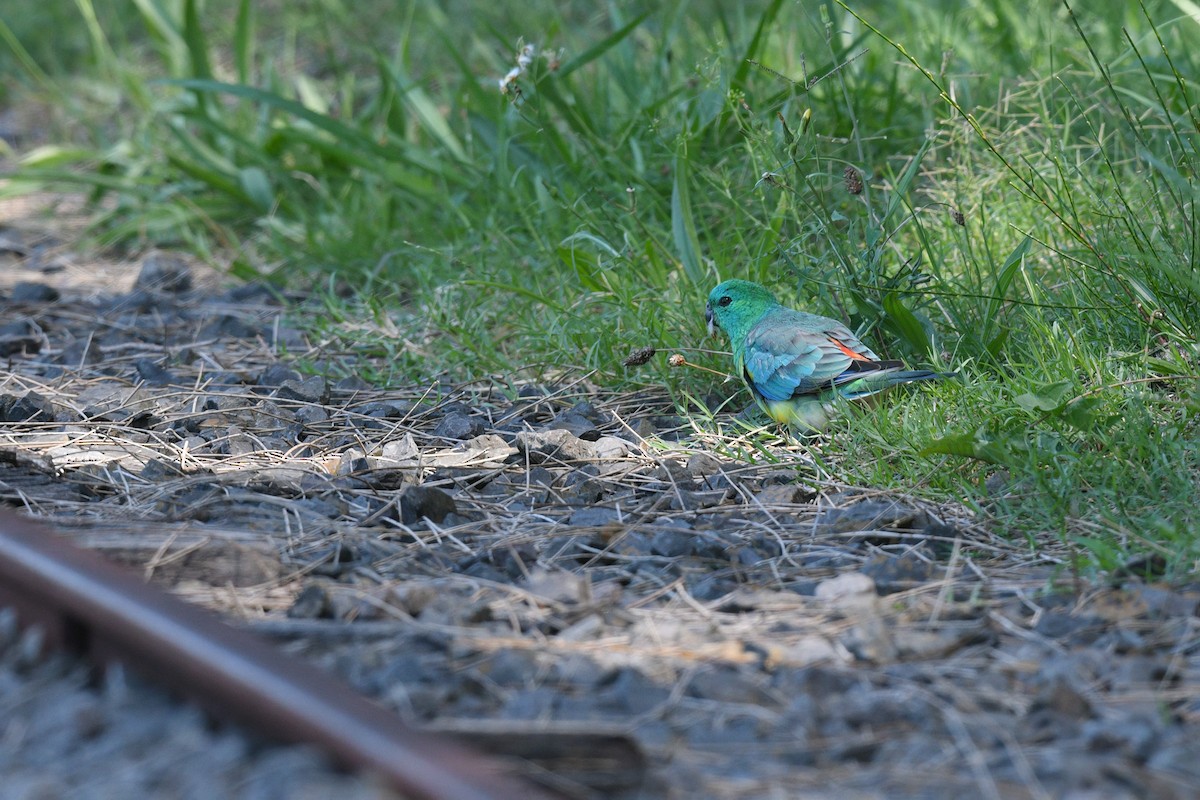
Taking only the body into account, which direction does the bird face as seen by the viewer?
to the viewer's left

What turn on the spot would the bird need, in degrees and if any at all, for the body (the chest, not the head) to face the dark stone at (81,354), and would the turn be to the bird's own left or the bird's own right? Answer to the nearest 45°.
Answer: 0° — it already faces it

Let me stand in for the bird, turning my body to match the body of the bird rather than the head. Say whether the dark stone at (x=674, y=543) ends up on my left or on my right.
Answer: on my left

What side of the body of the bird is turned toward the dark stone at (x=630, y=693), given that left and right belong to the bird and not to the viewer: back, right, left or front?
left

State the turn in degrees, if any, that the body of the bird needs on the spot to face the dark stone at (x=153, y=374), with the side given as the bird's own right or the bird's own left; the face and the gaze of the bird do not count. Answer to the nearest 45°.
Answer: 0° — it already faces it

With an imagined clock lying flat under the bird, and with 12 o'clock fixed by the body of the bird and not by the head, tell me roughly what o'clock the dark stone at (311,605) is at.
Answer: The dark stone is roughly at 10 o'clock from the bird.

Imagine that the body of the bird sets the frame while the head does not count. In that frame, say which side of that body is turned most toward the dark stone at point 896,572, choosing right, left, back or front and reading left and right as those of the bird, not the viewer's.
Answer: left

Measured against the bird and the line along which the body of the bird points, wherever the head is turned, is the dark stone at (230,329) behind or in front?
in front

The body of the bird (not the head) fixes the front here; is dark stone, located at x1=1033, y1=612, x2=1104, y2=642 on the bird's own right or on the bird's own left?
on the bird's own left
